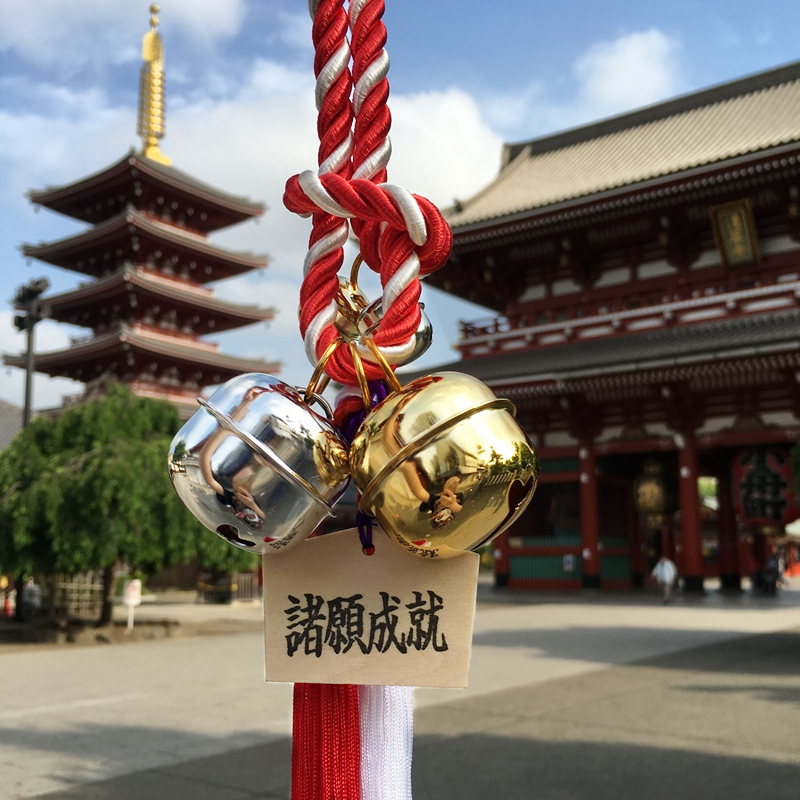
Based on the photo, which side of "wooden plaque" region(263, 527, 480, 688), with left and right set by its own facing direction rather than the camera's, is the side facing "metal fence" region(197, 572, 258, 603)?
back

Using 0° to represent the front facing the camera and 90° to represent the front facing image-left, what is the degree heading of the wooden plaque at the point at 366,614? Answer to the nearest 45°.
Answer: approximately 0°

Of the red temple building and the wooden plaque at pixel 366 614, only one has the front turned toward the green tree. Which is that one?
the red temple building

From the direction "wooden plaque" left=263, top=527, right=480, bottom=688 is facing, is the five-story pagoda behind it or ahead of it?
behind

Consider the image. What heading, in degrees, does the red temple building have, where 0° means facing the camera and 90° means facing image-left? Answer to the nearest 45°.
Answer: approximately 45°

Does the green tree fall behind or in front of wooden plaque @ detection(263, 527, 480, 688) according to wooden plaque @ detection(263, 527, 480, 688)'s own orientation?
behind
